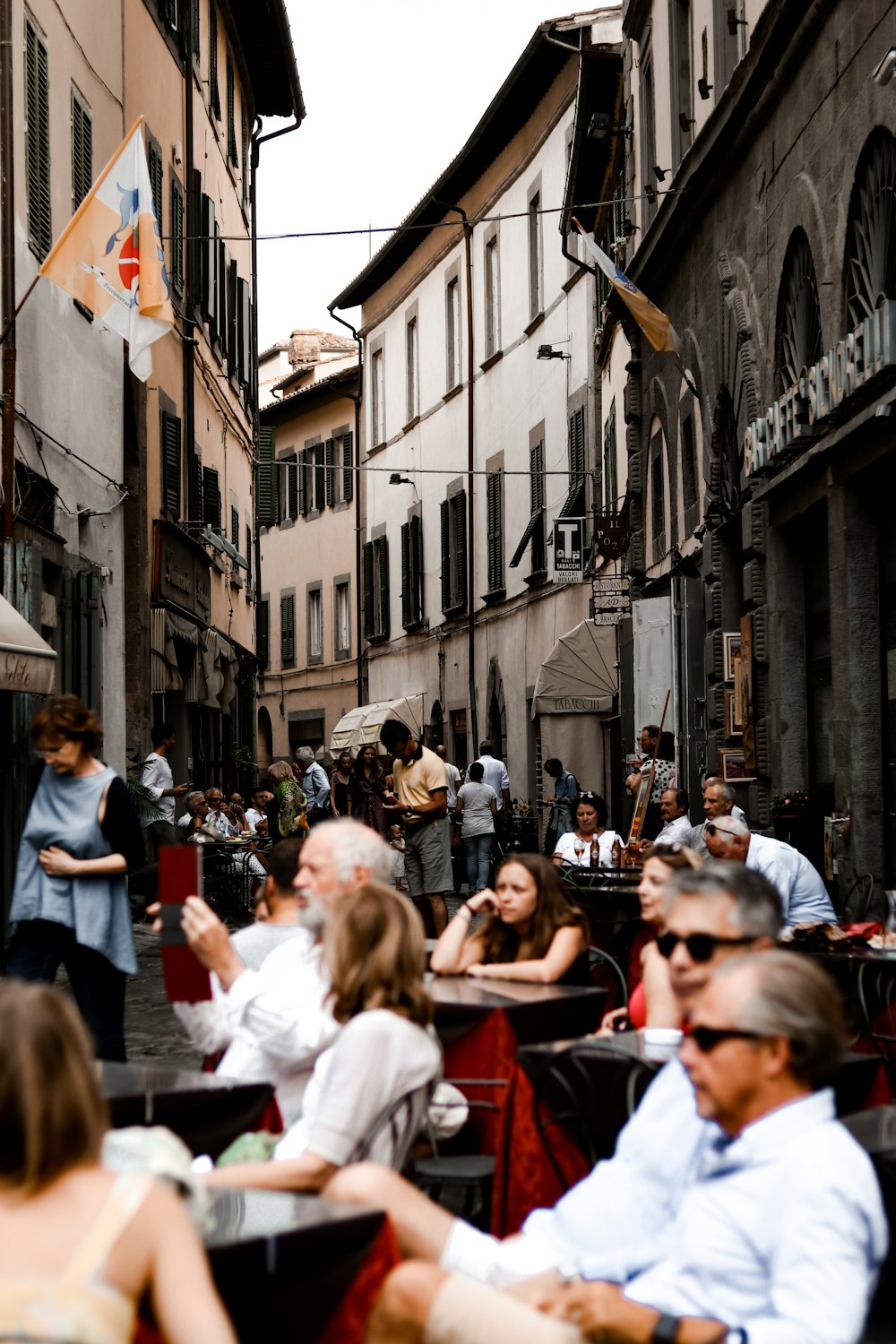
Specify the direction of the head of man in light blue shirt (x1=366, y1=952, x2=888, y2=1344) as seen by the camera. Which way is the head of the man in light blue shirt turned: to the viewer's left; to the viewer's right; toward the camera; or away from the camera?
to the viewer's left

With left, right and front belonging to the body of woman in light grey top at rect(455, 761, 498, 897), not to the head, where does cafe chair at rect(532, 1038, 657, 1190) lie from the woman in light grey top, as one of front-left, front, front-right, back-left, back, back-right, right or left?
back

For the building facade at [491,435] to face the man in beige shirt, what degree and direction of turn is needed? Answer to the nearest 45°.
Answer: approximately 45° to its left

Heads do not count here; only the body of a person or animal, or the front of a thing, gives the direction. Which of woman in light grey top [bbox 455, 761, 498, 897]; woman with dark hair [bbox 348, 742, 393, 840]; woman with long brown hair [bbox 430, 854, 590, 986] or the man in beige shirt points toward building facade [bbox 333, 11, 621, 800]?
the woman in light grey top

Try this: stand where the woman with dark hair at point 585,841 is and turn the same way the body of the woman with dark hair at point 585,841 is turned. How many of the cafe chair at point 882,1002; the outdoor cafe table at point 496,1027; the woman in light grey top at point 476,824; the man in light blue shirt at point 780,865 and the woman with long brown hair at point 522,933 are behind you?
1

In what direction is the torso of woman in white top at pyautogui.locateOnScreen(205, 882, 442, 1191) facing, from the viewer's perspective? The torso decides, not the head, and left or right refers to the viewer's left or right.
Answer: facing away from the viewer and to the left of the viewer

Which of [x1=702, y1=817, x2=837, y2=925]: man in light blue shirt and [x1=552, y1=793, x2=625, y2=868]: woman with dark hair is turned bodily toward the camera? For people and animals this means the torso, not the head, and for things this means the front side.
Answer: the woman with dark hair

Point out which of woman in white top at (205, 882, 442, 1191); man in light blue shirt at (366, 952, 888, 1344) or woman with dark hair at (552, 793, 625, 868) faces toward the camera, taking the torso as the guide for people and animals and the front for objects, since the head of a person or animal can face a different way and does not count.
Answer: the woman with dark hair

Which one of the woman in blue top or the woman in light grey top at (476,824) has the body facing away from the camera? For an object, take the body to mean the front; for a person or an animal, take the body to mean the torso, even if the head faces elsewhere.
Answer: the woman in light grey top

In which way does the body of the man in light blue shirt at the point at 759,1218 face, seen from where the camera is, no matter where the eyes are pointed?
to the viewer's left

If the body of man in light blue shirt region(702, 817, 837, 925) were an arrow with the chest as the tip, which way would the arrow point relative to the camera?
to the viewer's left

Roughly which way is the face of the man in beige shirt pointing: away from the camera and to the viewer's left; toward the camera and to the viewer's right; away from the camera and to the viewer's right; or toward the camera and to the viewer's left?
toward the camera and to the viewer's left

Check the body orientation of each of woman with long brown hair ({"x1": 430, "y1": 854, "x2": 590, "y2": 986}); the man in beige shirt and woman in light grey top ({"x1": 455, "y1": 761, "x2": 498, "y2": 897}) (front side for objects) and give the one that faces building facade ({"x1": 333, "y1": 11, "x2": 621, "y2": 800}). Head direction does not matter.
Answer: the woman in light grey top

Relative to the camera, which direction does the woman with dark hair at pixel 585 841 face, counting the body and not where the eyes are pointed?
toward the camera

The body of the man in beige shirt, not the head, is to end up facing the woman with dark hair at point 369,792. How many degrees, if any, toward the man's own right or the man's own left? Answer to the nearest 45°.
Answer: approximately 135° to the man's own right

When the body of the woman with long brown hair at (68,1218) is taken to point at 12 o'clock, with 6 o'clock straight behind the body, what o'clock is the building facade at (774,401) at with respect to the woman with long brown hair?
The building facade is roughly at 1 o'clock from the woman with long brown hair.

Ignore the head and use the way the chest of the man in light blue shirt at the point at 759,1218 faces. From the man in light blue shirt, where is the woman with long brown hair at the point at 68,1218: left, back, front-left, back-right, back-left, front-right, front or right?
front-left

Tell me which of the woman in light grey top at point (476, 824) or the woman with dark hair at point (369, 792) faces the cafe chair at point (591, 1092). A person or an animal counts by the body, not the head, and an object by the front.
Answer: the woman with dark hair
